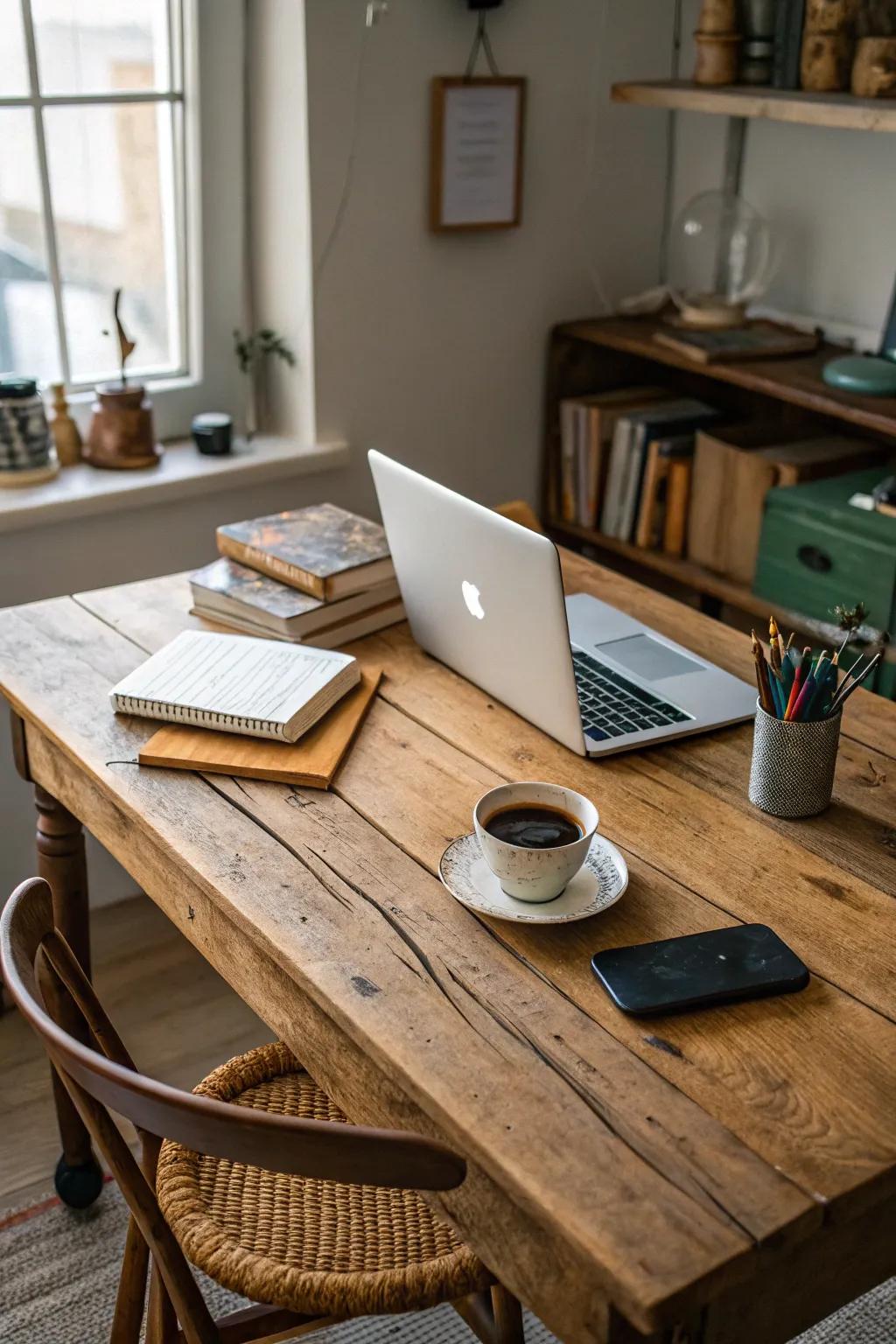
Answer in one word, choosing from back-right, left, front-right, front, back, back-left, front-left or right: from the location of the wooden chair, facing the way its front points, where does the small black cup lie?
front-left

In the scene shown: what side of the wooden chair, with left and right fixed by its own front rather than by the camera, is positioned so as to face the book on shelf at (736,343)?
front

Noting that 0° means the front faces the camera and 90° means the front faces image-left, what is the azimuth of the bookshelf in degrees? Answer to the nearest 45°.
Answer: approximately 45°

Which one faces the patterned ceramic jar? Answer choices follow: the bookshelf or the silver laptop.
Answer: the bookshelf

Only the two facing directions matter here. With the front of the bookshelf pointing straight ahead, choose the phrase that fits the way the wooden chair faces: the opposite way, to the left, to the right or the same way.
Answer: the opposite way

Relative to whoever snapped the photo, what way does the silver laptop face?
facing away from the viewer and to the right of the viewer

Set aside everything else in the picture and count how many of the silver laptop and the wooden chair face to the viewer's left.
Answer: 0

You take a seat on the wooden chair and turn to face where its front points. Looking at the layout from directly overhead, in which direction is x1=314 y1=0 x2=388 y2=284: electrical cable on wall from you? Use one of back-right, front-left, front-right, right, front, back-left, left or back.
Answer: front-left

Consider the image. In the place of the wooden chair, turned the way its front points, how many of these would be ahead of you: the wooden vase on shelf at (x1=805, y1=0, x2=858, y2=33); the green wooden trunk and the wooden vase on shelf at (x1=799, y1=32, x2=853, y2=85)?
3

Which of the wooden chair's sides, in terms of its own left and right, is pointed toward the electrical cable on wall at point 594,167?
front

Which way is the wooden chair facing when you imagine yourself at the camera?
facing away from the viewer and to the right of the viewer
